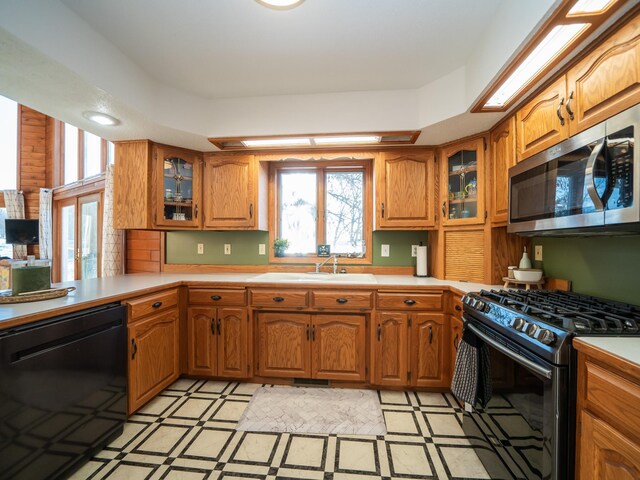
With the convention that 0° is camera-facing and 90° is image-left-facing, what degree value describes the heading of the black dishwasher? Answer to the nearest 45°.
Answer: approximately 315°

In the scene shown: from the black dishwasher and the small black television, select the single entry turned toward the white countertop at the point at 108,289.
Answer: the small black television

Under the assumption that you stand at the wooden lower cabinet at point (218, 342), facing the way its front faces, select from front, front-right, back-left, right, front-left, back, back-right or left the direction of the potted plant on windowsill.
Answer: back-left

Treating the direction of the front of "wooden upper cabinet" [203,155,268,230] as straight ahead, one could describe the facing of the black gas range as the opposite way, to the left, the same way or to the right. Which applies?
to the right

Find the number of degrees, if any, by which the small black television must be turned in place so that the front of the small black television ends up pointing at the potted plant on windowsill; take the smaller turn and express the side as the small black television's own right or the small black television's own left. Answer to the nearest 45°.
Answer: approximately 90° to the small black television's own left

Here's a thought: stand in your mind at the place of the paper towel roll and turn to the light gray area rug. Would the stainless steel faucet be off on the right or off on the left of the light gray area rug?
right

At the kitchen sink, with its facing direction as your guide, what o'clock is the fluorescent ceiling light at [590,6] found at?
The fluorescent ceiling light is roughly at 11 o'clock from the kitchen sink.

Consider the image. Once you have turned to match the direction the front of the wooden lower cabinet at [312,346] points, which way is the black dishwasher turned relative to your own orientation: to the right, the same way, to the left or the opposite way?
to the left
